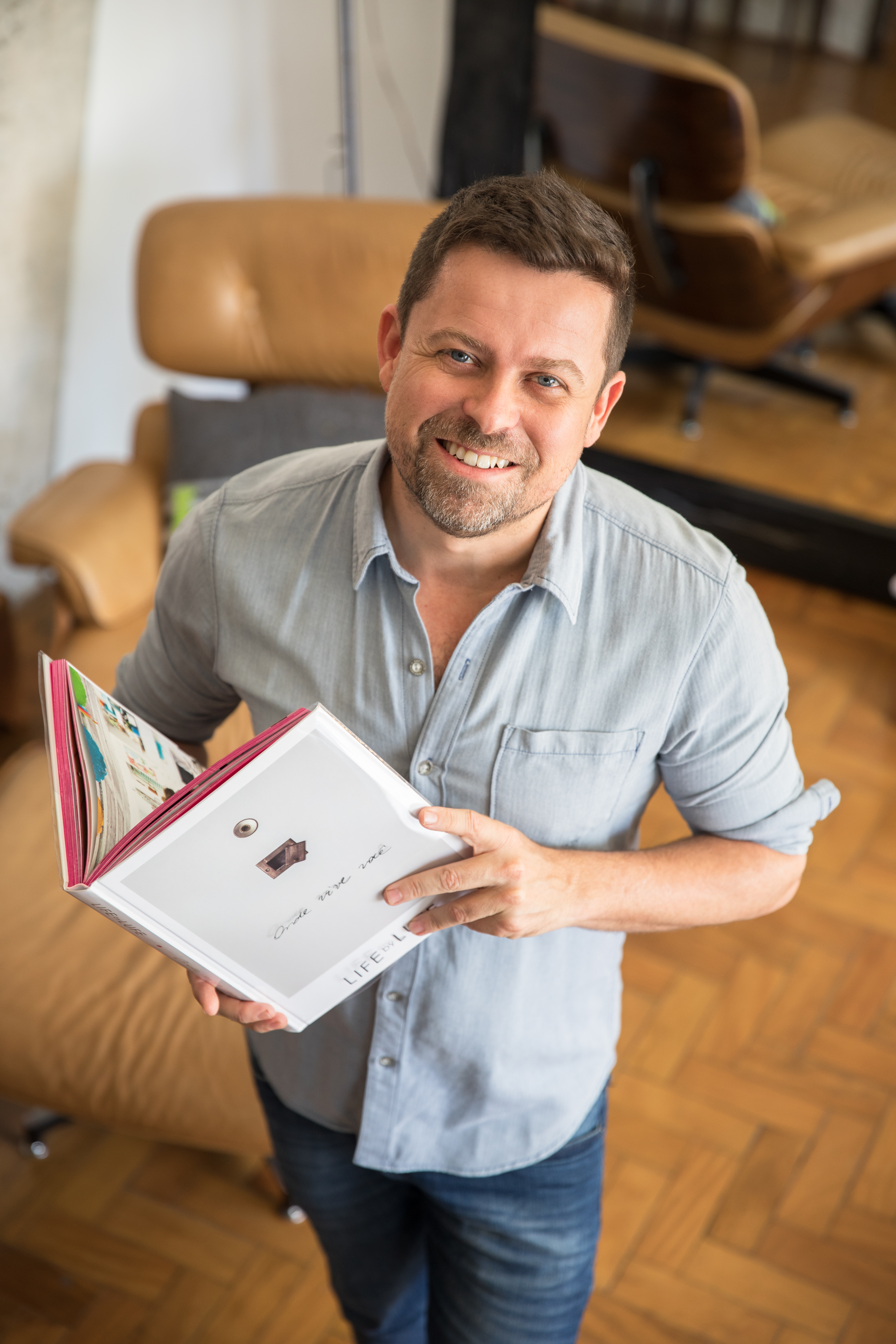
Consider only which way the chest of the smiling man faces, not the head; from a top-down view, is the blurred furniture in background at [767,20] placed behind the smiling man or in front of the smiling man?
behind

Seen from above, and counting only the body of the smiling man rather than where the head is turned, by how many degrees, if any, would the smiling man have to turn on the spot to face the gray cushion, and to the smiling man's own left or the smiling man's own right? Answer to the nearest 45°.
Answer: approximately 180°

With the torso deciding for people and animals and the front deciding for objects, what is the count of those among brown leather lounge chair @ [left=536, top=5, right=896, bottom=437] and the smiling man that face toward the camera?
1

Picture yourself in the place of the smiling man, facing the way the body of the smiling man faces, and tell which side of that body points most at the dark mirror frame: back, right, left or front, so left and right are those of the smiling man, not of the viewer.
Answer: back

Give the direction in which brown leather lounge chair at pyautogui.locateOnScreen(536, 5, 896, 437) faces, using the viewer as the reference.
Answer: facing away from the viewer and to the right of the viewer

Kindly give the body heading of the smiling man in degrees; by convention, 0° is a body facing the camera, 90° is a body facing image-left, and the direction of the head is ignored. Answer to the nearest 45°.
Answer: approximately 0°

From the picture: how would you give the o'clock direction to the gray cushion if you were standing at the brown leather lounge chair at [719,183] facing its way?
The gray cushion is roughly at 6 o'clock from the brown leather lounge chair.

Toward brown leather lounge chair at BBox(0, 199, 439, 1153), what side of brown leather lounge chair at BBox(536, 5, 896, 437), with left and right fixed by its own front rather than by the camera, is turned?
back
